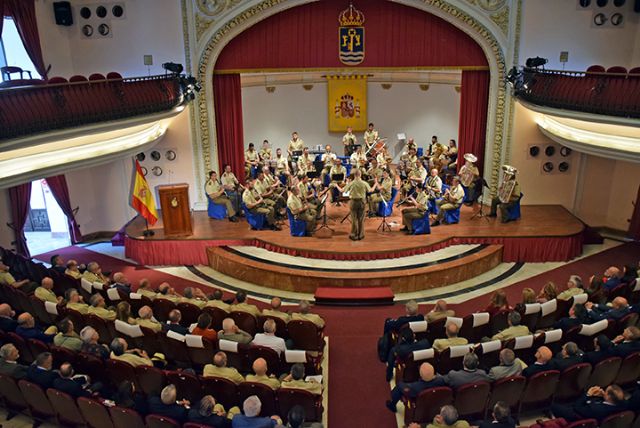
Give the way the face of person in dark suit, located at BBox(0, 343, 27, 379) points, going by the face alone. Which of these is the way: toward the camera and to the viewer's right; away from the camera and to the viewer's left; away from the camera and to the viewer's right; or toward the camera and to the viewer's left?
away from the camera and to the viewer's right

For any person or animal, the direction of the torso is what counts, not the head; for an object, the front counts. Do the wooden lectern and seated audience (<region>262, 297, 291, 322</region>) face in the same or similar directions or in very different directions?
very different directions

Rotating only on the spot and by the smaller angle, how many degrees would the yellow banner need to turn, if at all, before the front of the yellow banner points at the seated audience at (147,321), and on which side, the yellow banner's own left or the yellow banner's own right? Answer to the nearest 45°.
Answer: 0° — it already faces them

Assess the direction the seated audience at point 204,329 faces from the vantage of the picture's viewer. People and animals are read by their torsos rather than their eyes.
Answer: facing away from the viewer and to the right of the viewer

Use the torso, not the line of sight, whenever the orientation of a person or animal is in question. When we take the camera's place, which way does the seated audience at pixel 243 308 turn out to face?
facing away from the viewer

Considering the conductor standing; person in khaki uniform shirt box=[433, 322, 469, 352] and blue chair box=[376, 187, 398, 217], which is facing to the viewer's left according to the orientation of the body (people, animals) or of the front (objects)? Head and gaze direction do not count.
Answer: the blue chair

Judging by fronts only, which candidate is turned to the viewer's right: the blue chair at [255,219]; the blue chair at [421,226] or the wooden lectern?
the blue chair at [255,219]

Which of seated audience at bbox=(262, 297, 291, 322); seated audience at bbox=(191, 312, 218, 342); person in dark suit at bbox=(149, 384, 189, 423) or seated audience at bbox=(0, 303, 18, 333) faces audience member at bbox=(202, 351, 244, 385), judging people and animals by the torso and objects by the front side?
the person in dark suit

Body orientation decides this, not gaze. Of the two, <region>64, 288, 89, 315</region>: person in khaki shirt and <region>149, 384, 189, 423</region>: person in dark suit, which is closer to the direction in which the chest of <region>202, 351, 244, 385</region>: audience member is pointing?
the person in khaki shirt

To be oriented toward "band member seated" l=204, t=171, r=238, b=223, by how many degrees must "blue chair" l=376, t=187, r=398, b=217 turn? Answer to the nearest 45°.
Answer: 0° — it already faces them

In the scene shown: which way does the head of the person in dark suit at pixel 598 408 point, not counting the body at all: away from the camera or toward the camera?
away from the camera

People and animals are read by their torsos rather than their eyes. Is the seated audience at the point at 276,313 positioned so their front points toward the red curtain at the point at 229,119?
yes

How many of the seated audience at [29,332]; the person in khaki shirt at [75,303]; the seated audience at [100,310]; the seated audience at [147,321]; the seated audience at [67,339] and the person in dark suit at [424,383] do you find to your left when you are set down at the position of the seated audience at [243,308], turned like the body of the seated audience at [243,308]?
5

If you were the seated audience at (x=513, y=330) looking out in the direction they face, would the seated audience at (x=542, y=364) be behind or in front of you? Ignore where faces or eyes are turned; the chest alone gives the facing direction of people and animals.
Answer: behind

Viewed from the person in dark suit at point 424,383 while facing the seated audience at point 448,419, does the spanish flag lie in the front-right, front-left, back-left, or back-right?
back-right
